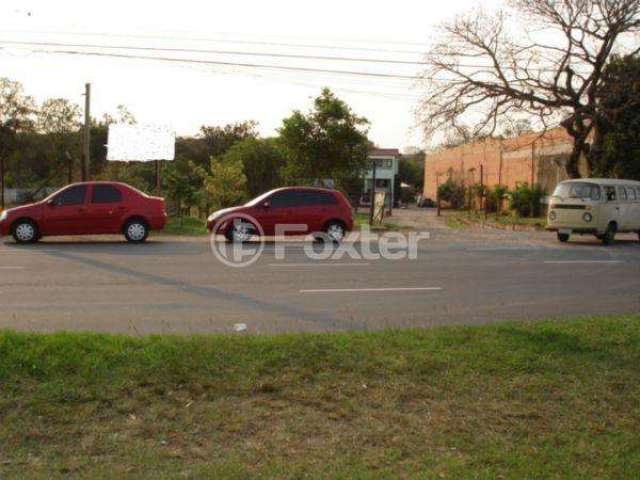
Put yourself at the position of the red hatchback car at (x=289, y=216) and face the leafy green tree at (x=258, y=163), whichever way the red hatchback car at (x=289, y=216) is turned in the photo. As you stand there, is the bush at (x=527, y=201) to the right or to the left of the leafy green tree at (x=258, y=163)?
right

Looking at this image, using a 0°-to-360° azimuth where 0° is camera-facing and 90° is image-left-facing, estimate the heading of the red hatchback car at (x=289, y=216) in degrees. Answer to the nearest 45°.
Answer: approximately 90°

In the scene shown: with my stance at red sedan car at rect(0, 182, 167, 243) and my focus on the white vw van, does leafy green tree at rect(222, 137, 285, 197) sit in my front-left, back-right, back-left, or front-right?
front-left

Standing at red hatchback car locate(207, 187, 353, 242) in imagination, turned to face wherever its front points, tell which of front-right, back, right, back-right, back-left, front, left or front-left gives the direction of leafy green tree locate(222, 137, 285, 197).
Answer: right

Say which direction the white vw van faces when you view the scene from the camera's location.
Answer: facing the viewer and to the left of the viewer

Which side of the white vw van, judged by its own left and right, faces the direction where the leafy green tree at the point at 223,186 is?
right

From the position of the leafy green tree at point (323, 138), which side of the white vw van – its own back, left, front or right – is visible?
right

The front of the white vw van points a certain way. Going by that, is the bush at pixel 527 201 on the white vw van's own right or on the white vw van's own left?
on the white vw van's own right

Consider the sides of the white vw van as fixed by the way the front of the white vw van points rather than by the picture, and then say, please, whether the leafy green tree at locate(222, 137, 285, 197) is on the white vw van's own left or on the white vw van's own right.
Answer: on the white vw van's own right

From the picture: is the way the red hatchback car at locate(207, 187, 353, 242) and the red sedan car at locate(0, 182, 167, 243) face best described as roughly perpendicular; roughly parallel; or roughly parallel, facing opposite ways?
roughly parallel

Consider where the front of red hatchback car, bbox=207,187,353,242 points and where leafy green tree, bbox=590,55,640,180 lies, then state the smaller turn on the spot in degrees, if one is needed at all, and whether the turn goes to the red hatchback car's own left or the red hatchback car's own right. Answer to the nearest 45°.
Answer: approximately 135° to the red hatchback car's own right

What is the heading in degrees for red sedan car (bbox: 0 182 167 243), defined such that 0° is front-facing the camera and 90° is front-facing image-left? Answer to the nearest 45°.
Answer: approximately 90°

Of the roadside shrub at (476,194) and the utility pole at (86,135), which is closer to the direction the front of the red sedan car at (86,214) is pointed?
the utility pole

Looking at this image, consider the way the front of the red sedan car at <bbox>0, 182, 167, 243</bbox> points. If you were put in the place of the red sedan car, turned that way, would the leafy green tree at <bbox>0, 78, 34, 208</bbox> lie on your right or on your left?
on your right

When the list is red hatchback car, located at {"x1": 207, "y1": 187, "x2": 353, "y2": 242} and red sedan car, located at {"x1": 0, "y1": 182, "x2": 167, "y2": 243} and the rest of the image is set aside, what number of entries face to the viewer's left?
2

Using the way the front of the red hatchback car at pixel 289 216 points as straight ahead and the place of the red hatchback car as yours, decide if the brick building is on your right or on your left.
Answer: on your right
